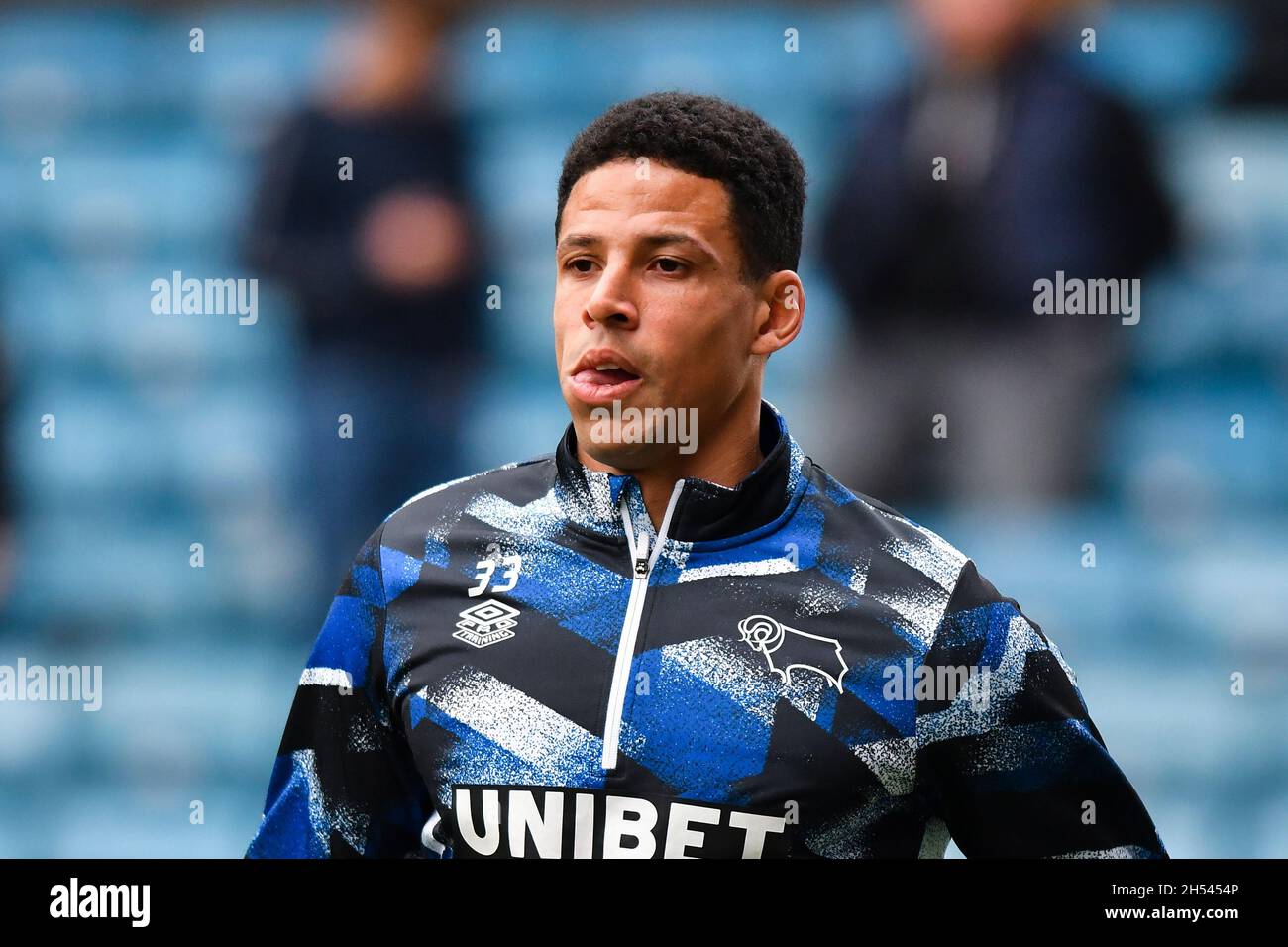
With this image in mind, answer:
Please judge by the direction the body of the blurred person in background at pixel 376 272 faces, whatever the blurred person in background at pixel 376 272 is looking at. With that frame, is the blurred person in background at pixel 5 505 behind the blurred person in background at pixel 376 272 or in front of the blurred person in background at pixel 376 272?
behind

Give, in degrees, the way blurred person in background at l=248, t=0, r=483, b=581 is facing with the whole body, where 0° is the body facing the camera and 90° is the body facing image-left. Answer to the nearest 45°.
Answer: approximately 315°

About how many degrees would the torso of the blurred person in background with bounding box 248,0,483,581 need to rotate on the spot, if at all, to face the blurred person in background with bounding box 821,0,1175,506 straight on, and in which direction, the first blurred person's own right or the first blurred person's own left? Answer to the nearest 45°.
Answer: approximately 45° to the first blurred person's own left
